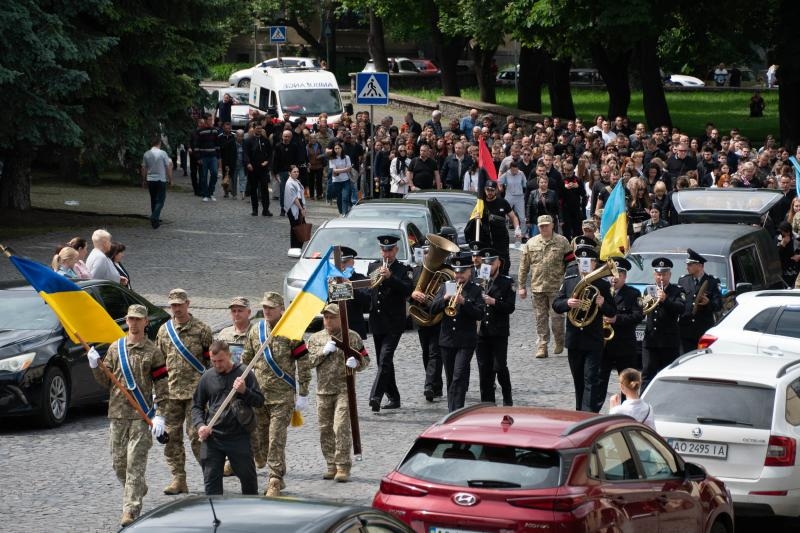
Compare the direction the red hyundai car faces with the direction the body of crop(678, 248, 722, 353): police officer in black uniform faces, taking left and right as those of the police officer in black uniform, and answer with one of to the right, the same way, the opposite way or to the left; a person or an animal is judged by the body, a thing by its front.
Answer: the opposite way

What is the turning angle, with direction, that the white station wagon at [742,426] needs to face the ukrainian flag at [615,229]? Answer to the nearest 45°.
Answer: approximately 45° to its left

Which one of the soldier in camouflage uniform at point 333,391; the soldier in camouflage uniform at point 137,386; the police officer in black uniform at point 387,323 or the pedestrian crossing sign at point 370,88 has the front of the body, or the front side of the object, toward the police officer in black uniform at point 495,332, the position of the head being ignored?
the pedestrian crossing sign

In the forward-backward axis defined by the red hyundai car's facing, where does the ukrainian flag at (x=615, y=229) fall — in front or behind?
in front

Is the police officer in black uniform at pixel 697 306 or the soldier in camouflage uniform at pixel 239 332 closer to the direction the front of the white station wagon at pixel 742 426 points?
the police officer in black uniform

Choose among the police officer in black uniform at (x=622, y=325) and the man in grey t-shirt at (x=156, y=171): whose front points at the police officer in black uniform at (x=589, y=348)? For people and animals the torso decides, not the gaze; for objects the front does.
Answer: the police officer in black uniform at (x=622, y=325)

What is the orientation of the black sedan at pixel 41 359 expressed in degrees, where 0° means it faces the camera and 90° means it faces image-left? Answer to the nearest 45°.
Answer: approximately 45°

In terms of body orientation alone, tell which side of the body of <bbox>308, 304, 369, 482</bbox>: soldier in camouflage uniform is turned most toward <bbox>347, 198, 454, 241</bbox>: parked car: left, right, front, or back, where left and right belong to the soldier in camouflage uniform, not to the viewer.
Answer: back
